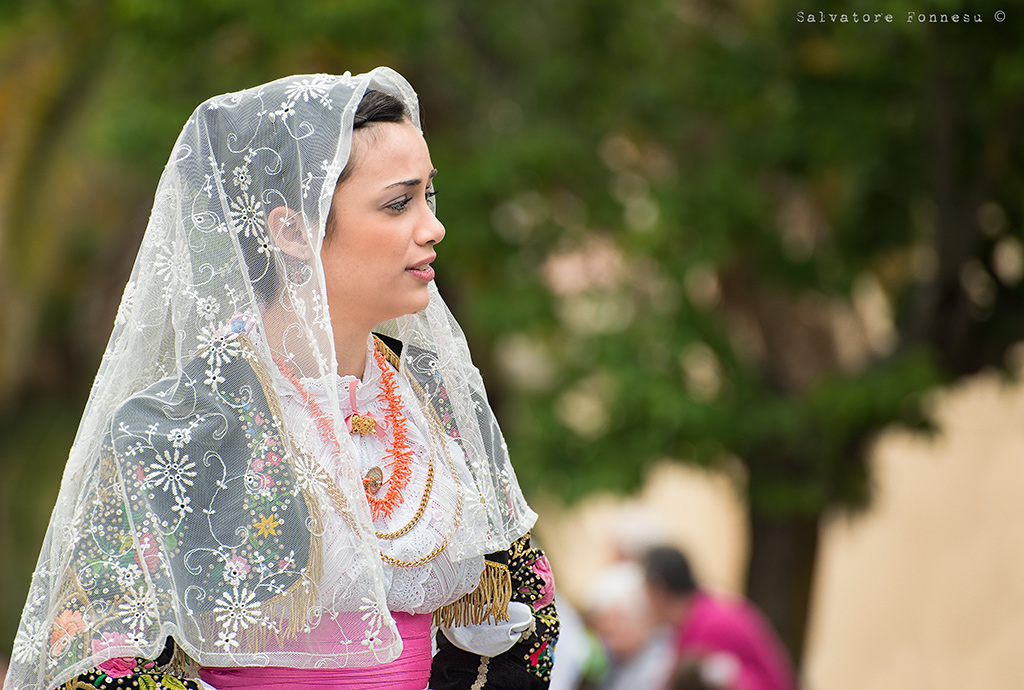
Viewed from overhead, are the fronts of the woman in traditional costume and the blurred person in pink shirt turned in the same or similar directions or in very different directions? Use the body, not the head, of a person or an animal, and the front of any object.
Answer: very different directions

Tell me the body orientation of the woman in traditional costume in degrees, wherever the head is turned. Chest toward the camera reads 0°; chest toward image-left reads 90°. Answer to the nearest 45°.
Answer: approximately 315°

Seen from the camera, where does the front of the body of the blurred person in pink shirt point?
to the viewer's left

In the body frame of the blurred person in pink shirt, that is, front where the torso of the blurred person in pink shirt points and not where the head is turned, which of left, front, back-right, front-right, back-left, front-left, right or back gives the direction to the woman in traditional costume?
left

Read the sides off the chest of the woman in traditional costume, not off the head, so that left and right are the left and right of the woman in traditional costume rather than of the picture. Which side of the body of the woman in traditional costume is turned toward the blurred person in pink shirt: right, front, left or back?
left

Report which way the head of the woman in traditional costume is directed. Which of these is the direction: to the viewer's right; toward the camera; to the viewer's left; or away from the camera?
to the viewer's right
